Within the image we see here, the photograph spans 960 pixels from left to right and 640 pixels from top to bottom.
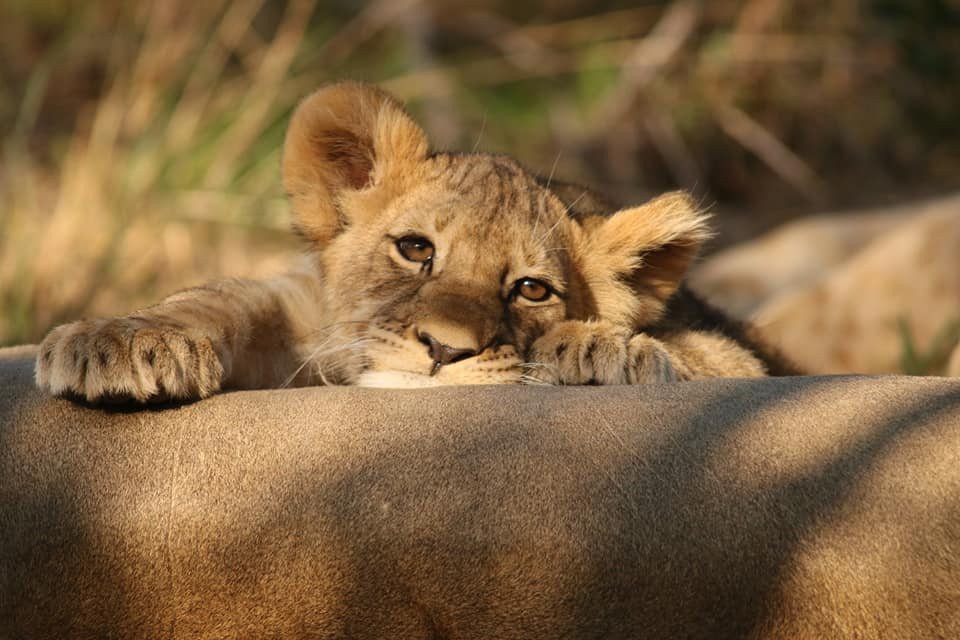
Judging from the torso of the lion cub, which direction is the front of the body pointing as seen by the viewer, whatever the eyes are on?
toward the camera
